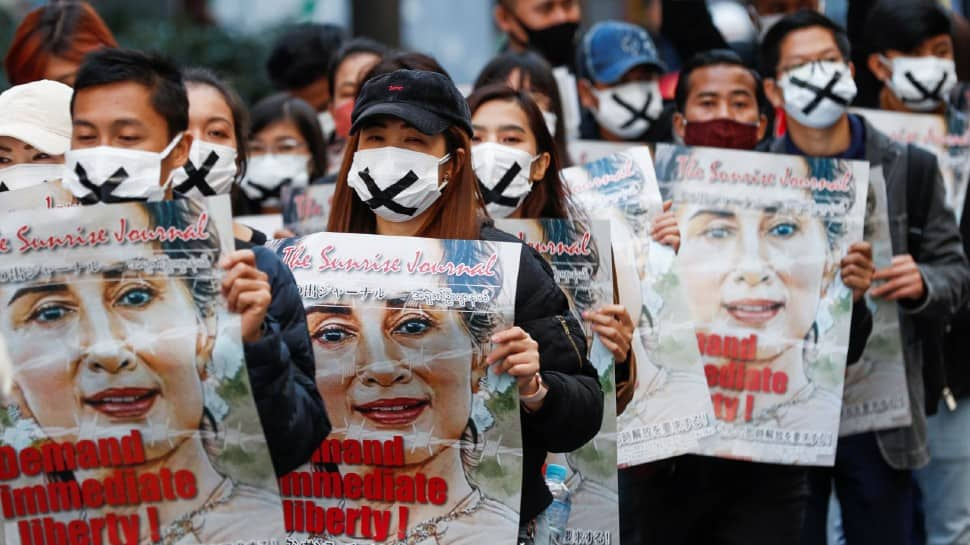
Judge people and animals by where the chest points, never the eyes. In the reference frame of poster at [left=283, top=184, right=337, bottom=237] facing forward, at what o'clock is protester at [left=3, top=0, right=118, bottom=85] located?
The protester is roughly at 4 o'clock from the poster.

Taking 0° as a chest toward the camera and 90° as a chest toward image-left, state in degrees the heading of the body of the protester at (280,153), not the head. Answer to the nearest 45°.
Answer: approximately 45°

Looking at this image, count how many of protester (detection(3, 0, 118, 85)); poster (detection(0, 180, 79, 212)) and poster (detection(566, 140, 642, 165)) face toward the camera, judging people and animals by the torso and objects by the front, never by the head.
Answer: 3

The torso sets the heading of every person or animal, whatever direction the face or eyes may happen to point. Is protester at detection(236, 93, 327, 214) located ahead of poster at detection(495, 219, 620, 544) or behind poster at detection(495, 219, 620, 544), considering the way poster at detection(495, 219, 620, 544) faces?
behind

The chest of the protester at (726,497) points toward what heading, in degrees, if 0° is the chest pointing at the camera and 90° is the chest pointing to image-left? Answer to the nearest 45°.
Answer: approximately 0°

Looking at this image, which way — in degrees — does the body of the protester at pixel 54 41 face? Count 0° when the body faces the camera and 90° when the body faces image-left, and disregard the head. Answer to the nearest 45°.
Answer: approximately 0°

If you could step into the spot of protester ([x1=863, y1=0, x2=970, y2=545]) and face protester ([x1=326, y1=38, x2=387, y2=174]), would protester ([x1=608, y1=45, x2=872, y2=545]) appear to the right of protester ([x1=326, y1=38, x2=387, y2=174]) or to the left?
left

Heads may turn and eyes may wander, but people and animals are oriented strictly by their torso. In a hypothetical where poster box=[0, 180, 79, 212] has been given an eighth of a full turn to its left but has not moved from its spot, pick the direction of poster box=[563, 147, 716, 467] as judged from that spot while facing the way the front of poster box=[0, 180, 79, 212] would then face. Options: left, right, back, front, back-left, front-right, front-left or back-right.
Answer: front-left

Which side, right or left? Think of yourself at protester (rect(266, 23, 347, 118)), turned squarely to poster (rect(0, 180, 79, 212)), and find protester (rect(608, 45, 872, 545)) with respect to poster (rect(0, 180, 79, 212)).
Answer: left
